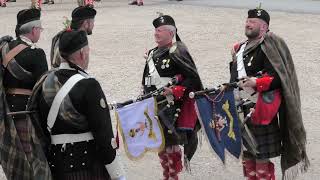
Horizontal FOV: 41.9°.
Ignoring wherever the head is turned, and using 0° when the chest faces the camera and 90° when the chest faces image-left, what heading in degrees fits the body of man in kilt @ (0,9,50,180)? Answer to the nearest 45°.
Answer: approximately 225°

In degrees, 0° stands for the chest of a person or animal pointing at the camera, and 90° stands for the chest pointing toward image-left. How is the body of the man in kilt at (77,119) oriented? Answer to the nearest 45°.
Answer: approximately 225°

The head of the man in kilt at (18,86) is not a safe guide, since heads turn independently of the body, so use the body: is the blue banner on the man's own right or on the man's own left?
on the man's own right

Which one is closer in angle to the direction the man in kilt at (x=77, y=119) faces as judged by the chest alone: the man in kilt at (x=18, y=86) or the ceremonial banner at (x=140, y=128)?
the ceremonial banner

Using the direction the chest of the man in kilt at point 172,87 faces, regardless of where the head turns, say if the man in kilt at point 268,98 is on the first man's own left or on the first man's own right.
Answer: on the first man's own left

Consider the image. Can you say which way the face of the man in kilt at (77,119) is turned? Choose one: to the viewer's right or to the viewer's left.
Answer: to the viewer's right

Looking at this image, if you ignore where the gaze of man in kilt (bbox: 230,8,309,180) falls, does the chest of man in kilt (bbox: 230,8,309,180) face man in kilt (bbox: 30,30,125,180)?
yes

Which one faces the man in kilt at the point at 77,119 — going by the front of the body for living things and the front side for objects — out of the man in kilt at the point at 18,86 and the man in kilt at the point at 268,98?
the man in kilt at the point at 268,98

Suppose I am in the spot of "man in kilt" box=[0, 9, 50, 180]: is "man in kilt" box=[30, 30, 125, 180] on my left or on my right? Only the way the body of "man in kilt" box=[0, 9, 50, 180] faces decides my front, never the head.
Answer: on my right
